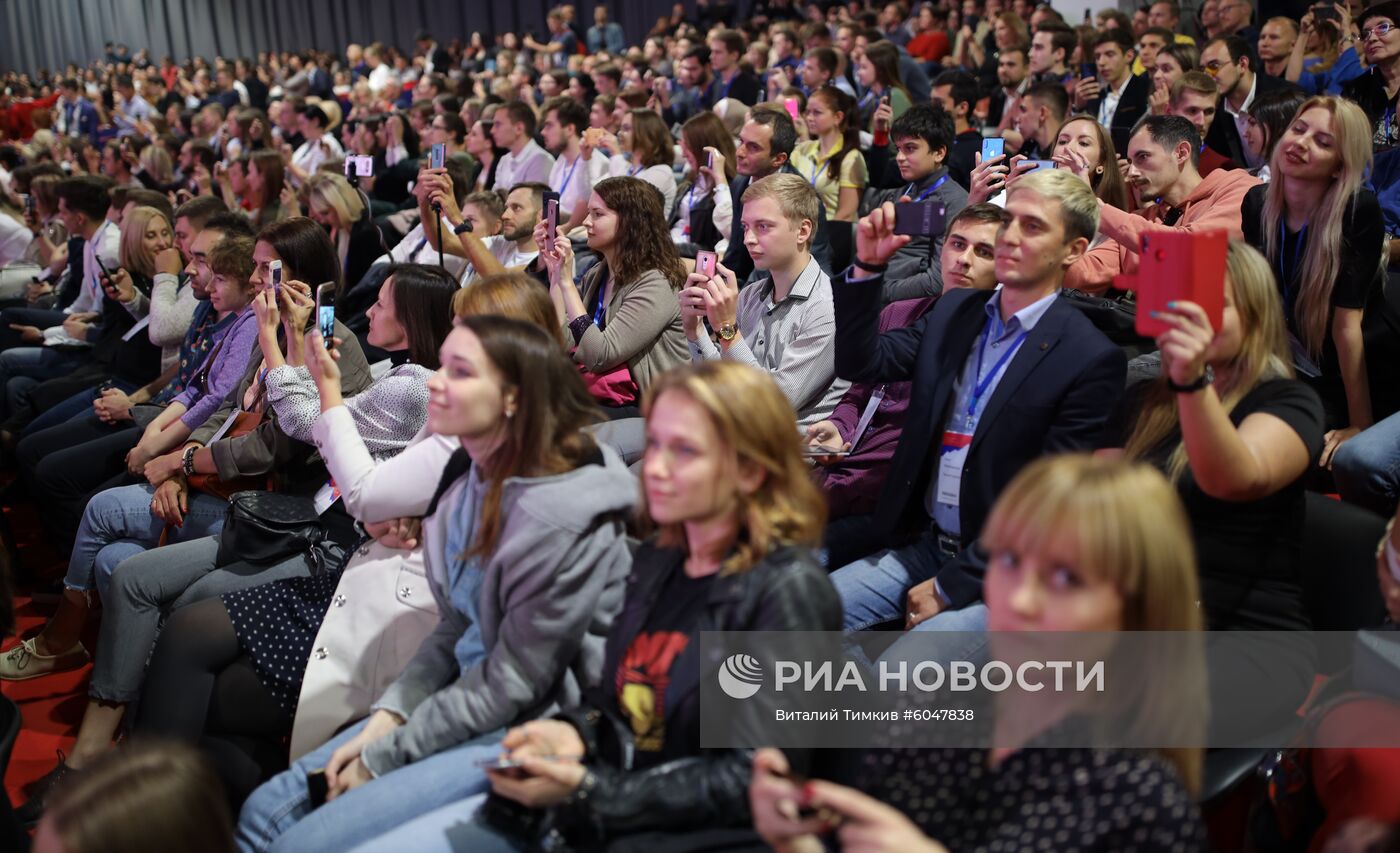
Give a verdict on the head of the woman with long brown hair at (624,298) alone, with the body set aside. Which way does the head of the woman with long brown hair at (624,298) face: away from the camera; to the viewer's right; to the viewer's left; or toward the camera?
to the viewer's left

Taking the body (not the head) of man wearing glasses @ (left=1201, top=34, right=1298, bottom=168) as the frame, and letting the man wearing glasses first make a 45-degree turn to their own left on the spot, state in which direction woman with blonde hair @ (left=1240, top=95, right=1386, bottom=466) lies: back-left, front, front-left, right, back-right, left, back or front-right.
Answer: front

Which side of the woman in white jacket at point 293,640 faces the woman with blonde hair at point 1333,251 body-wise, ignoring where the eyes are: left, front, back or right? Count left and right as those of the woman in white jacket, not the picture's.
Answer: back

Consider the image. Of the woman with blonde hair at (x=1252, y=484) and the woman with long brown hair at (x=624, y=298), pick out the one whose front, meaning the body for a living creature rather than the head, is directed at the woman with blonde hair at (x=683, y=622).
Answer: the woman with blonde hair at (x=1252, y=484)

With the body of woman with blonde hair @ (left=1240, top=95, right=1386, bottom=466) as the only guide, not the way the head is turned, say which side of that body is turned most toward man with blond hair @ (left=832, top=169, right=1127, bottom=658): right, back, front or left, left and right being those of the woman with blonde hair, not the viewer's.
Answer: front

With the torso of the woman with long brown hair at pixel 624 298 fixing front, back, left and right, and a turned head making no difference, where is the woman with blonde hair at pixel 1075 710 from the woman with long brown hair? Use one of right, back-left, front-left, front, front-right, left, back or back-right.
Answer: left

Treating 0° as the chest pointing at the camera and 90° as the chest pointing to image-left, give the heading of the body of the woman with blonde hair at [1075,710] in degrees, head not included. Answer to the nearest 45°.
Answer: approximately 45°

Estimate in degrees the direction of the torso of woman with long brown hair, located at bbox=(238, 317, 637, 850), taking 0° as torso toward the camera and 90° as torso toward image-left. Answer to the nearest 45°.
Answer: approximately 45°

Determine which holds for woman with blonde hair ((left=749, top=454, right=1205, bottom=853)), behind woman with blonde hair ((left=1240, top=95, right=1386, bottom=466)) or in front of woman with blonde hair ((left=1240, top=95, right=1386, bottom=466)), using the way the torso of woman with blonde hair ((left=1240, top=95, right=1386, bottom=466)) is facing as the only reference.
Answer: in front

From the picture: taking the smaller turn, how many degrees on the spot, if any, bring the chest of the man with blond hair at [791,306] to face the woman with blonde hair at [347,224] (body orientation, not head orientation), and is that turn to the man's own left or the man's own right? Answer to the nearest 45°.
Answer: approximately 90° to the man's own right

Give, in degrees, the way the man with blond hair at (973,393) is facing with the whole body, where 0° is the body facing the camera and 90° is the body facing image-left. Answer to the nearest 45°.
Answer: approximately 45°

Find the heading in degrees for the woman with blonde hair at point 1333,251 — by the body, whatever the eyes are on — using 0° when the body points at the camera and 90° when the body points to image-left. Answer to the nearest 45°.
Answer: approximately 45°

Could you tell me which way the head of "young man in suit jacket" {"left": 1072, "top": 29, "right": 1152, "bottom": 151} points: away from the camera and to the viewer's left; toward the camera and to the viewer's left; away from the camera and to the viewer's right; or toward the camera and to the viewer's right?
toward the camera and to the viewer's left
